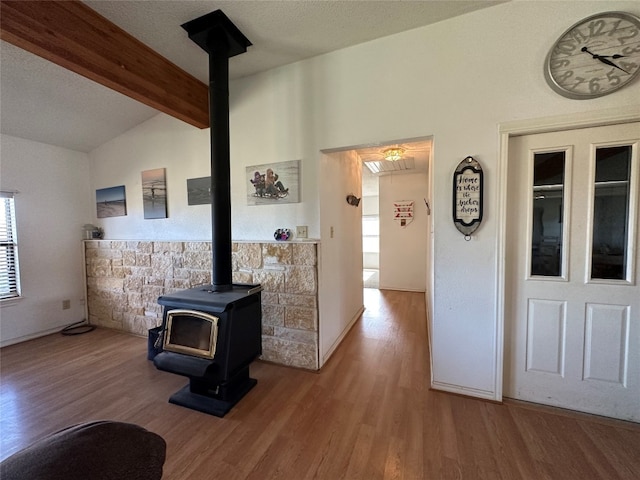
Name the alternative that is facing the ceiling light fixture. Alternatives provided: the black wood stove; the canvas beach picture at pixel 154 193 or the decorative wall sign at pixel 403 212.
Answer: the decorative wall sign

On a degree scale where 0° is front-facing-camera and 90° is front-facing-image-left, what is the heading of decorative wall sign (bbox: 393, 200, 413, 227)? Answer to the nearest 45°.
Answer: approximately 0°

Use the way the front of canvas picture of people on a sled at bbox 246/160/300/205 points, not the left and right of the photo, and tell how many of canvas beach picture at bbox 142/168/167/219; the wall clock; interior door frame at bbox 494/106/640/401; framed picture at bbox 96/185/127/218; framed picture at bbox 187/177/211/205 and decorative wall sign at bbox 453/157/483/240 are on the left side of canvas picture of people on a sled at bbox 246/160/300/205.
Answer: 3

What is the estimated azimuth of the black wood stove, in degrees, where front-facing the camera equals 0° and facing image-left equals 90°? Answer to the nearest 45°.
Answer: approximately 45°

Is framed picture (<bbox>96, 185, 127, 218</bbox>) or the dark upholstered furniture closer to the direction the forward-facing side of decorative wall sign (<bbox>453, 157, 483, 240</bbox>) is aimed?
the dark upholstered furniture

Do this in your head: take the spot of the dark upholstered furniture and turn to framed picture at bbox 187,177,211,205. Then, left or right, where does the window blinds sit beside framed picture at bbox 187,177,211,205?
left

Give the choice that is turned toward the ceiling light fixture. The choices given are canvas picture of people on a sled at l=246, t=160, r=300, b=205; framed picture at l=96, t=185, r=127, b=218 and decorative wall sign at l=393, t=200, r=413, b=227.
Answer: the decorative wall sign

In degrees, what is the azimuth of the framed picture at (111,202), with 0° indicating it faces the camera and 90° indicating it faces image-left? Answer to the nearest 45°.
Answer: approximately 45°

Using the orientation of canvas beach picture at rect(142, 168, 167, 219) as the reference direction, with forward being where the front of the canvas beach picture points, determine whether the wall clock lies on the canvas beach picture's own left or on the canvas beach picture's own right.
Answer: on the canvas beach picture's own left

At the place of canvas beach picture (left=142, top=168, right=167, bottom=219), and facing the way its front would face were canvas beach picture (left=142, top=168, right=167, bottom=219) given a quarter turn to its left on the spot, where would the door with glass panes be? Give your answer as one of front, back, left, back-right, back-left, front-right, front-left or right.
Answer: front

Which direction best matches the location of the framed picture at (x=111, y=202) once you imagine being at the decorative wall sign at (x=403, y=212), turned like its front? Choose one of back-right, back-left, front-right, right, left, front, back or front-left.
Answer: front-right
